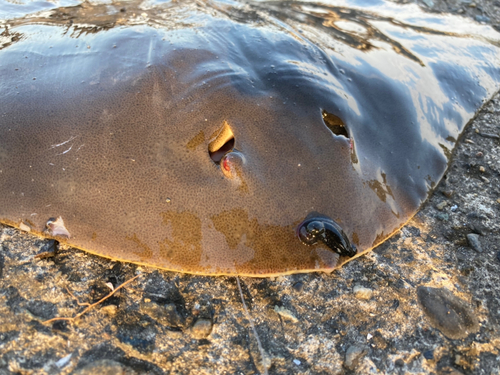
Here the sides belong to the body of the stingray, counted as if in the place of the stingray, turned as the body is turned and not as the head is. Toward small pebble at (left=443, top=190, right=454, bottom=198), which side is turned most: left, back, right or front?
left

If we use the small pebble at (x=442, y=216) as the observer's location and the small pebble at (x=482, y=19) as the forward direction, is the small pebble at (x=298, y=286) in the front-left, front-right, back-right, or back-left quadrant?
back-left

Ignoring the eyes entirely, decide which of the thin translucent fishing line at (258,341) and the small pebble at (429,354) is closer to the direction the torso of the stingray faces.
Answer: the thin translucent fishing line

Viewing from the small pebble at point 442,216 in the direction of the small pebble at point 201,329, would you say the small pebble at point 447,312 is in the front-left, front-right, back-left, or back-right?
front-left

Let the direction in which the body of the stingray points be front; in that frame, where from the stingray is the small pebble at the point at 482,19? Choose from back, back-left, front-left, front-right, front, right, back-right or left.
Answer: back-left

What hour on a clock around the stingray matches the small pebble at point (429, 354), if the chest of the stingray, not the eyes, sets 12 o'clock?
The small pebble is roughly at 10 o'clock from the stingray.

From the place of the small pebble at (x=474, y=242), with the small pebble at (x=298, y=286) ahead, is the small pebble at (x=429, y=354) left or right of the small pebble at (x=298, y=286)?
left

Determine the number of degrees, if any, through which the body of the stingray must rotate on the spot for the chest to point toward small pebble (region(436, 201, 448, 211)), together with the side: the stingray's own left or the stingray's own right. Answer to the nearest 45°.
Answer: approximately 90° to the stingray's own left

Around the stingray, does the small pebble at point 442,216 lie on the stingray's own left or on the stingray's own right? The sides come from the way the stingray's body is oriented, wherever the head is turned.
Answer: on the stingray's own left

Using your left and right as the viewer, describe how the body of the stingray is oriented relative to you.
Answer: facing the viewer

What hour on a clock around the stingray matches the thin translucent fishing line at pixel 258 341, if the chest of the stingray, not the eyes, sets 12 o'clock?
The thin translucent fishing line is roughly at 11 o'clock from the stingray.
